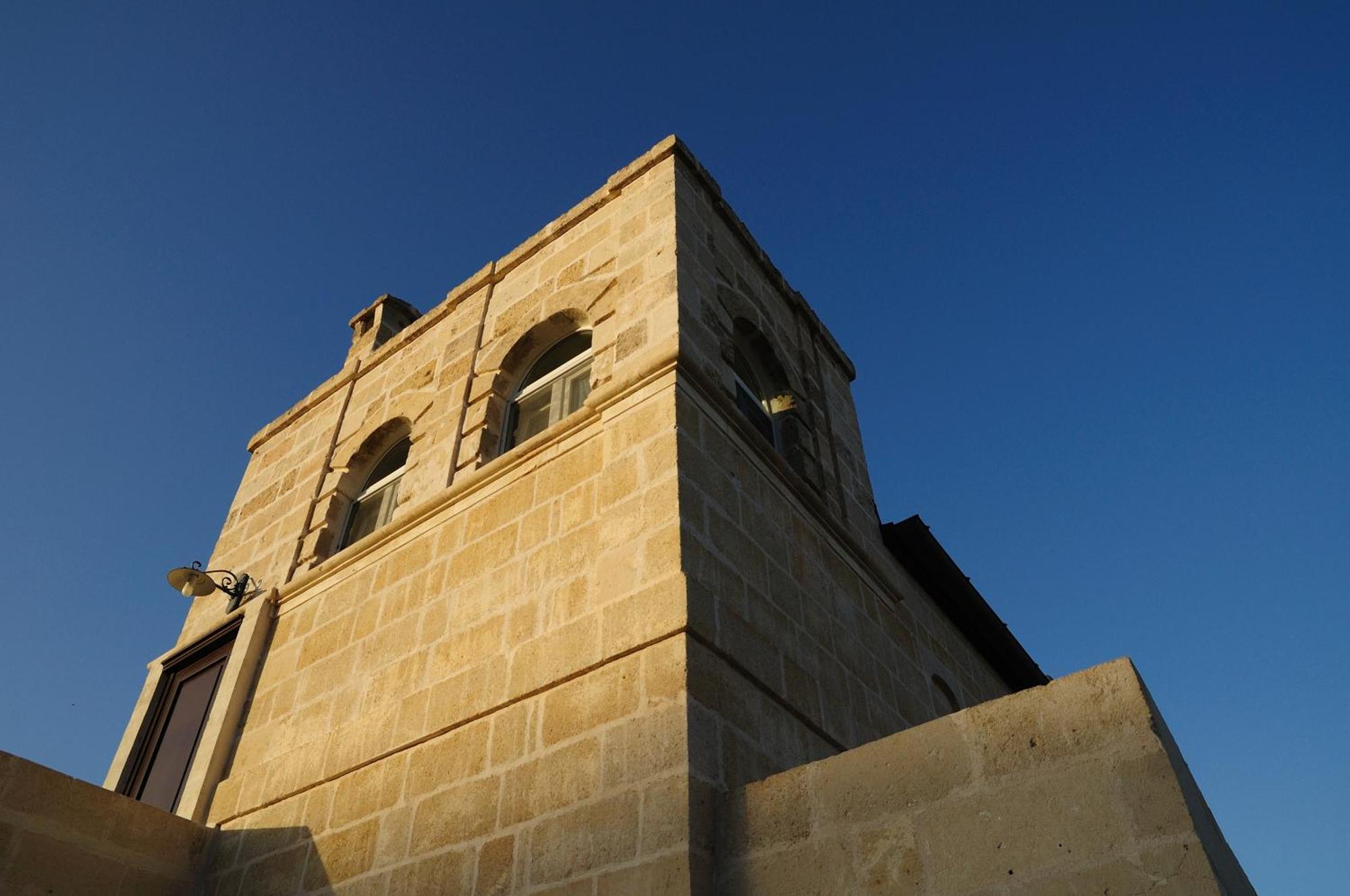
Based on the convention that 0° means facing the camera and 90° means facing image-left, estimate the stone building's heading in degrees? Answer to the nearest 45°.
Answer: approximately 45°
